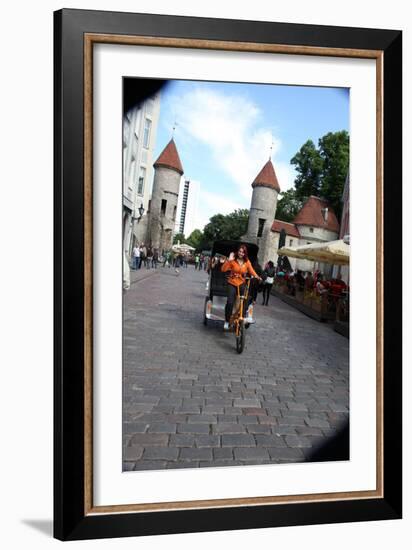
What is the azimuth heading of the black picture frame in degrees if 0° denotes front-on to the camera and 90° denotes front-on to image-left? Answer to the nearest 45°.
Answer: approximately 315°
